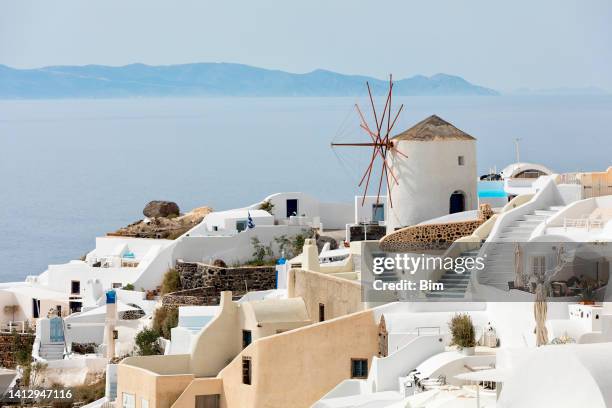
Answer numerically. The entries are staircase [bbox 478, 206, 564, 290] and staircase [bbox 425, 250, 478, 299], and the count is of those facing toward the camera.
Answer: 2

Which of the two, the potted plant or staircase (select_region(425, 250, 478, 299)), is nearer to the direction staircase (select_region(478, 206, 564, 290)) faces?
the potted plant

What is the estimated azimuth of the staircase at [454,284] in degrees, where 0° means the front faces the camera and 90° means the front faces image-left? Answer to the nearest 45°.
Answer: approximately 0°

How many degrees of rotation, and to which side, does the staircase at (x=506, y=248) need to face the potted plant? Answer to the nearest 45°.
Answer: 0° — it already faces it

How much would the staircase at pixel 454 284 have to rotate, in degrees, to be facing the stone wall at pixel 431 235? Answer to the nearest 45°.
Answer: approximately 180°

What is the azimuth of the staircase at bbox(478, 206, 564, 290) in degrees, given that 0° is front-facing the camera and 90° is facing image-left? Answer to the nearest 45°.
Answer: approximately 0°

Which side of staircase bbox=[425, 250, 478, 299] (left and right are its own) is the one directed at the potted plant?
front
